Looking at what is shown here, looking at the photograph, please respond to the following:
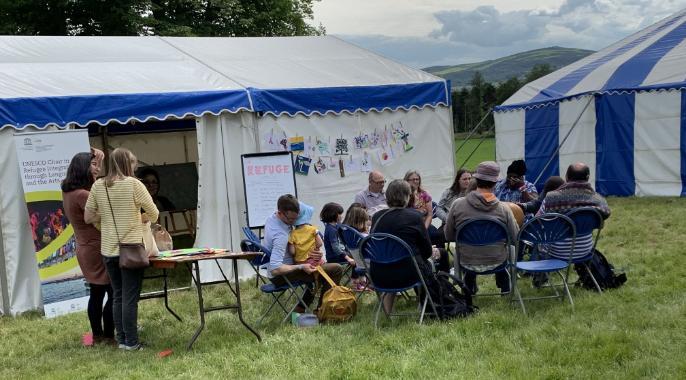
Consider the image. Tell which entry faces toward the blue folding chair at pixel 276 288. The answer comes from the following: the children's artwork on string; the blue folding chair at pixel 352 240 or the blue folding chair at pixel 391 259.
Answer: the children's artwork on string

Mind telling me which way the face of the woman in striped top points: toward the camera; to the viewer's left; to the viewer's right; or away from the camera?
away from the camera

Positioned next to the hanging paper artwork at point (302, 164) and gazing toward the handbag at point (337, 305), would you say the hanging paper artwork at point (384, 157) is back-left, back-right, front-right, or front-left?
back-left

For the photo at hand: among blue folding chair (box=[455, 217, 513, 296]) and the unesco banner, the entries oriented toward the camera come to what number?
1

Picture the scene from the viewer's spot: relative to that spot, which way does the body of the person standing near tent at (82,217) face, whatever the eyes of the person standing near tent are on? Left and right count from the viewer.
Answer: facing to the right of the viewer

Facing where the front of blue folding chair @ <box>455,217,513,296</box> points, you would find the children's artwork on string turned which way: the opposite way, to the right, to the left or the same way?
the opposite way

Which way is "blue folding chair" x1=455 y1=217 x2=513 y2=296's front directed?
away from the camera

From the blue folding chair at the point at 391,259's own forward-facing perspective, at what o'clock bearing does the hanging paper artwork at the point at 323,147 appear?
The hanging paper artwork is roughly at 10 o'clock from the blue folding chair.

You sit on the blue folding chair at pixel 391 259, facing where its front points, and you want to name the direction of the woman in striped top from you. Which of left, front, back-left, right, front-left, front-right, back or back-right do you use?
back-left
